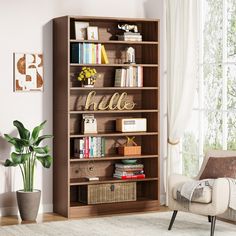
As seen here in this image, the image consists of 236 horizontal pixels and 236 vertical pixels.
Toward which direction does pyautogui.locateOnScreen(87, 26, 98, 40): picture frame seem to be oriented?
toward the camera

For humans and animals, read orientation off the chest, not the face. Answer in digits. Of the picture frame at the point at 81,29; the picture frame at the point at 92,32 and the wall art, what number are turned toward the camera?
3

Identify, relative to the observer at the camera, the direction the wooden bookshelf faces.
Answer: facing the viewer and to the right of the viewer

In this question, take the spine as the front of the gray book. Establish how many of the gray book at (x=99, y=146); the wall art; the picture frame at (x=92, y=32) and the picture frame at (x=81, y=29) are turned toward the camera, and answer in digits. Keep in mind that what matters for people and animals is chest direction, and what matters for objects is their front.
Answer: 4

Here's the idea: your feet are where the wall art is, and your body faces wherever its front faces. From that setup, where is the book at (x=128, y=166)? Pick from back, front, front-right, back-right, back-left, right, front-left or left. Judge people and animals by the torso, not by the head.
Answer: left

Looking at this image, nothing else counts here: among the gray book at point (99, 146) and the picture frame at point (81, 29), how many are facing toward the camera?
2

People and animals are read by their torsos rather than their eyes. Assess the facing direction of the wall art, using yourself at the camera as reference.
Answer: facing the viewer

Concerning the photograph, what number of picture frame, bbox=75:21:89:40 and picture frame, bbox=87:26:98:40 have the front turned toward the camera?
2

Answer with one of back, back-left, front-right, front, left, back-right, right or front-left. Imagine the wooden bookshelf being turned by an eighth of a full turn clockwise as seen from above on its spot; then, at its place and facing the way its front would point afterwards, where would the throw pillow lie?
front-left
